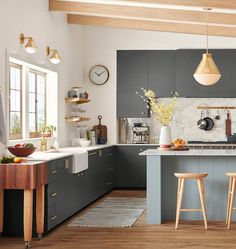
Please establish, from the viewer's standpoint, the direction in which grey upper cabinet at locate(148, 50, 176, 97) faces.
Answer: facing the viewer

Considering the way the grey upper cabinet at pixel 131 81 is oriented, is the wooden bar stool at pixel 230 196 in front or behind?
in front

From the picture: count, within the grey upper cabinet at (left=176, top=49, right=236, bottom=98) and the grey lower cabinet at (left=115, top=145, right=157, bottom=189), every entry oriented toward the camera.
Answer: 2

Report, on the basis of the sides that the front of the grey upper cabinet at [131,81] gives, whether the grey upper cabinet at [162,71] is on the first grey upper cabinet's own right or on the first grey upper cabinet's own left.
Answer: on the first grey upper cabinet's own left

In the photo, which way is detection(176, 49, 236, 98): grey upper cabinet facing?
toward the camera

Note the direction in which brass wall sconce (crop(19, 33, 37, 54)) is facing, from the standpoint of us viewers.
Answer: facing the viewer and to the right of the viewer

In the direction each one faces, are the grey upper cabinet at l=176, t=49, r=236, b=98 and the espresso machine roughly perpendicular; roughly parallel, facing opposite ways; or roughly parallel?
roughly parallel

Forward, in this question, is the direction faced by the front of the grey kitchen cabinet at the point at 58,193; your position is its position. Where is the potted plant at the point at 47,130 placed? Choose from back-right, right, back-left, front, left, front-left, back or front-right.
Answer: back-left

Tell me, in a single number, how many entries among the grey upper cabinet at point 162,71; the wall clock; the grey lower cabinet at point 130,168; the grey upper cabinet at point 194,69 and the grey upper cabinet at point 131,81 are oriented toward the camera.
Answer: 5

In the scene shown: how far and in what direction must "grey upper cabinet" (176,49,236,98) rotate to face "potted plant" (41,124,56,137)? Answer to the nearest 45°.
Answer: approximately 45° to its right

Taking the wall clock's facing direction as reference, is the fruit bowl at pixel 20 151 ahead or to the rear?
ahead

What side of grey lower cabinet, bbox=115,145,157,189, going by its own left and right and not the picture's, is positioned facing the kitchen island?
front
